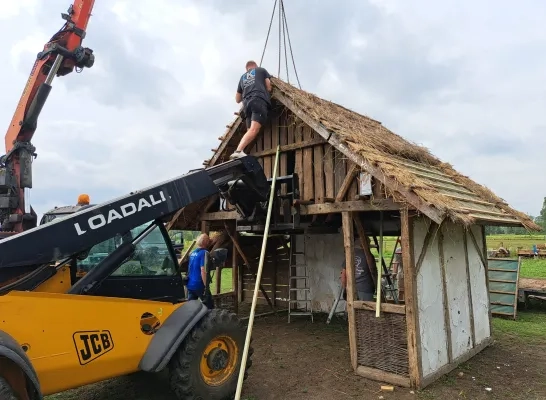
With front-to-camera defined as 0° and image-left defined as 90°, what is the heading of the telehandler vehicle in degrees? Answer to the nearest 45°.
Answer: approximately 225°

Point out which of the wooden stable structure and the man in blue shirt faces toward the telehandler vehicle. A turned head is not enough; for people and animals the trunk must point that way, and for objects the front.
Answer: the wooden stable structure

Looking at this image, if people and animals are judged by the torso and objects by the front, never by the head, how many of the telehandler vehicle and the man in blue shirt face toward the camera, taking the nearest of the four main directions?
0

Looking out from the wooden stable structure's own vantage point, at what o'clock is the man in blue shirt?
The man in blue shirt is roughly at 1 o'clock from the wooden stable structure.

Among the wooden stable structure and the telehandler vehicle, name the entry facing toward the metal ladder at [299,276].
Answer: the telehandler vehicle

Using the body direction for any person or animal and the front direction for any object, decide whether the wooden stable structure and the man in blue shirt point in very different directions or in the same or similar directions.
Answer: very different directions

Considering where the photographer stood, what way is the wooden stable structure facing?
facing the viewer and to the left of the viewer

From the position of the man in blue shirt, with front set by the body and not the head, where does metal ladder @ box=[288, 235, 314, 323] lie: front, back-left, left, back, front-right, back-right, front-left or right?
front

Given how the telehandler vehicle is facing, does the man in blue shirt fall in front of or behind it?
in front

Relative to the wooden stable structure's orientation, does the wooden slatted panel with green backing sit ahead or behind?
behind

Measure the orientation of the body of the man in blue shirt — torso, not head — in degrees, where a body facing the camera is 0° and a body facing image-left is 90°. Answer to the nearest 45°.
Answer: approximately 225°

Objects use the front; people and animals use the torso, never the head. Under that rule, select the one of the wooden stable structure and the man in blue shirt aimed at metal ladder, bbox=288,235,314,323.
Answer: the man in blue shirt

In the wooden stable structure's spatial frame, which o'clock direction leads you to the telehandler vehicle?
The telehandler vehicle is roughly at 12 o'clock from the wooden stable structure.
